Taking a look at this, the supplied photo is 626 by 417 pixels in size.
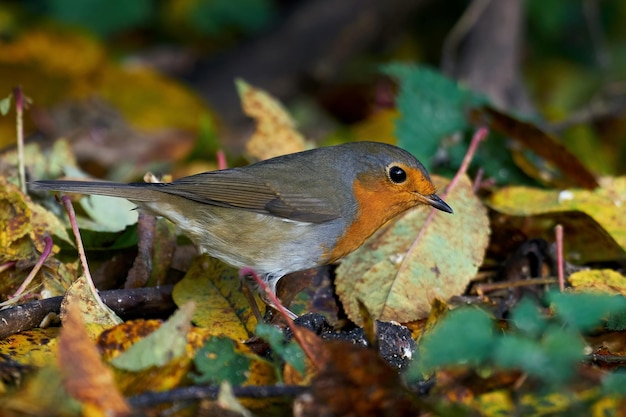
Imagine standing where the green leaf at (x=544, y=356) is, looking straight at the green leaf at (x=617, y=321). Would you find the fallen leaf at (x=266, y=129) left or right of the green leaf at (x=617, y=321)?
left

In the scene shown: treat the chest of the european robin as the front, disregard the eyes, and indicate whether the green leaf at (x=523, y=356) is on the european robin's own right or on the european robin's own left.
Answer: on the european robin's own right

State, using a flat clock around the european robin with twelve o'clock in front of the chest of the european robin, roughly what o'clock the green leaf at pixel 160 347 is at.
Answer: The green leaf is roughly at 4 o'clock from the european robin.

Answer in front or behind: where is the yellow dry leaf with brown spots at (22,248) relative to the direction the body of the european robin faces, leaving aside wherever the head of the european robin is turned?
behind

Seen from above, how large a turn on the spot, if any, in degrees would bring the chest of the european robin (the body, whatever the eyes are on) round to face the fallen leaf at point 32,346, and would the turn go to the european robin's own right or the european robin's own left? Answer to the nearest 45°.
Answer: approximately 135° to the european robin's own right

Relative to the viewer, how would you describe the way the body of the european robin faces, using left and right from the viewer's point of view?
facing to the right of the viewer

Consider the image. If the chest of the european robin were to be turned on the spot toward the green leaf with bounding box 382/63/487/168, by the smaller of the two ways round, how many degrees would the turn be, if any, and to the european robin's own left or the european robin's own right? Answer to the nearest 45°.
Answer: approximately 45° to the european robin's own left

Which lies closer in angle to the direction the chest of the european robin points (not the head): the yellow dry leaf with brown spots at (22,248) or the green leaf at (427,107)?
the green leaf

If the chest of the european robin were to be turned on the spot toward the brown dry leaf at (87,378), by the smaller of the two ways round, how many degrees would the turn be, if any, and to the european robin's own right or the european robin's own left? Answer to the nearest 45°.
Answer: approximately 135° to the european robin's own right
